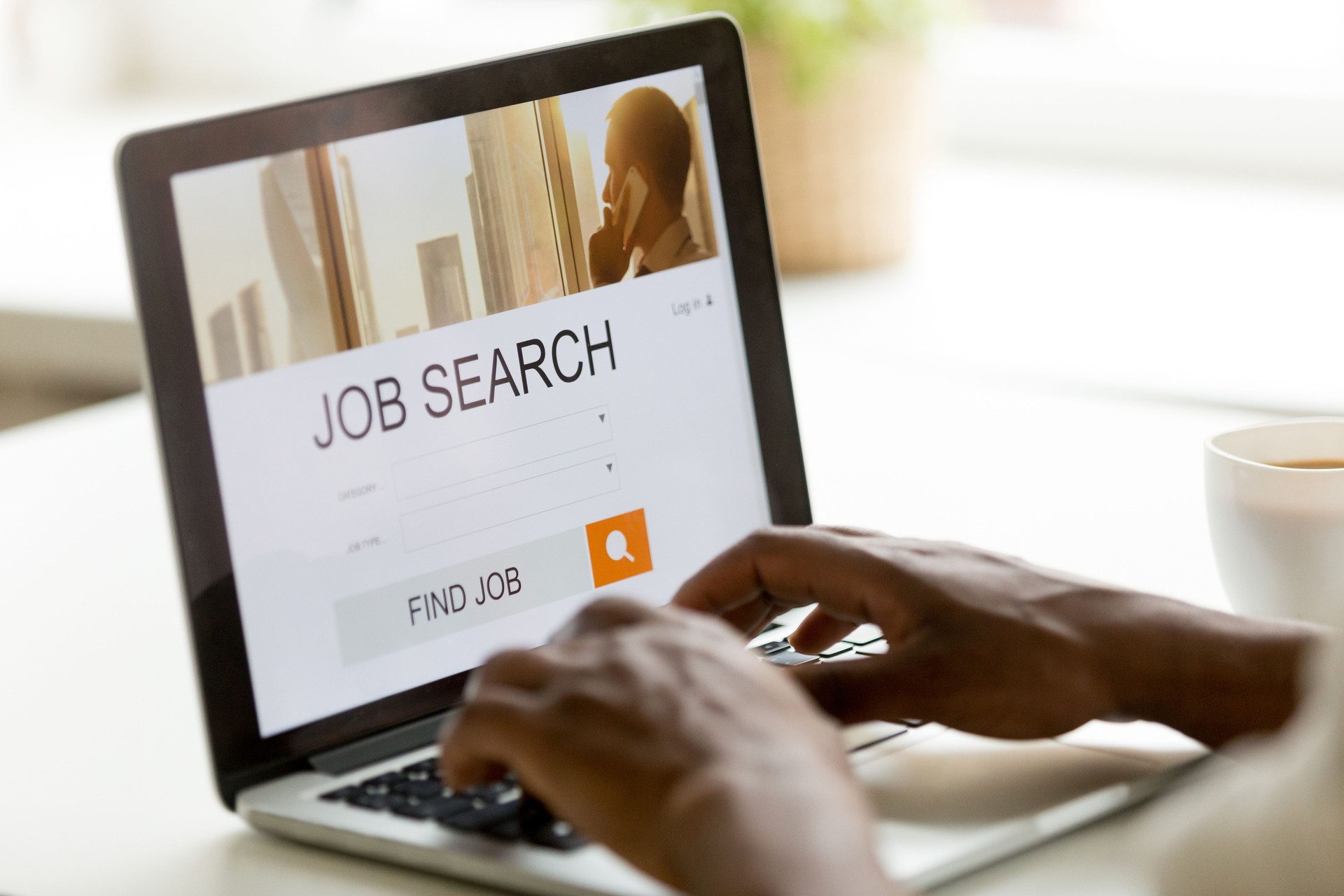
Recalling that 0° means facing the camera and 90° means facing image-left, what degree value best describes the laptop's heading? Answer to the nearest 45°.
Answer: approximately 315°

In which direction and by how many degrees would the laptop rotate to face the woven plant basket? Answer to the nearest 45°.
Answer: approximately 135° to its left
